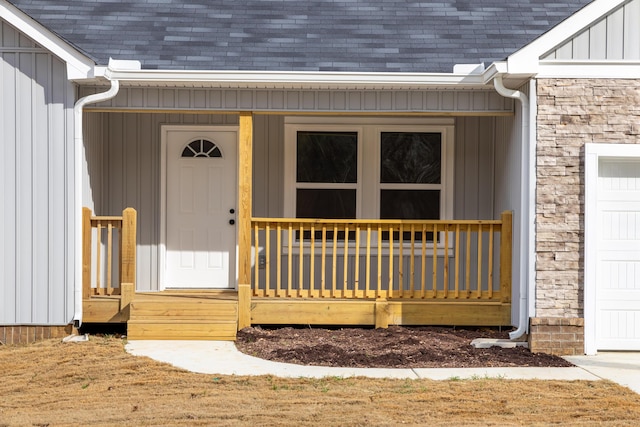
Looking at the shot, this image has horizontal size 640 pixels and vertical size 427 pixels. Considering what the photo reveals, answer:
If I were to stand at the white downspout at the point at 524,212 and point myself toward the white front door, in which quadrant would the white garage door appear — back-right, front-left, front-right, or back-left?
back-right

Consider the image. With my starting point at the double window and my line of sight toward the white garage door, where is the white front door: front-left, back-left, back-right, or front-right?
back-right

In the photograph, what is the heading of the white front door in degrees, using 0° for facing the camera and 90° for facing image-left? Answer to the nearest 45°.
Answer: approximately 0°

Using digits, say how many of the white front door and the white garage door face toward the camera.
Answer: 2

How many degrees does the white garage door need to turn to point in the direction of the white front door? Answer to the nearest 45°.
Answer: approximately 90° to its right

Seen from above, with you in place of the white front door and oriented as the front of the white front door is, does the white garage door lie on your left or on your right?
on your left

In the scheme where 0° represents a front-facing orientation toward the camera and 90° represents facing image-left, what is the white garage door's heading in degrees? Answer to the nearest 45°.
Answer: approximately 0°

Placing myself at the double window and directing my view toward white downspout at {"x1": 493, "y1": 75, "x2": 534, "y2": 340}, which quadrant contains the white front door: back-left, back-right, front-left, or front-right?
back-right

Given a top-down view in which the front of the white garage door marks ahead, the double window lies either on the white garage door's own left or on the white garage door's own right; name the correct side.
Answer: on the white garage door's own right
